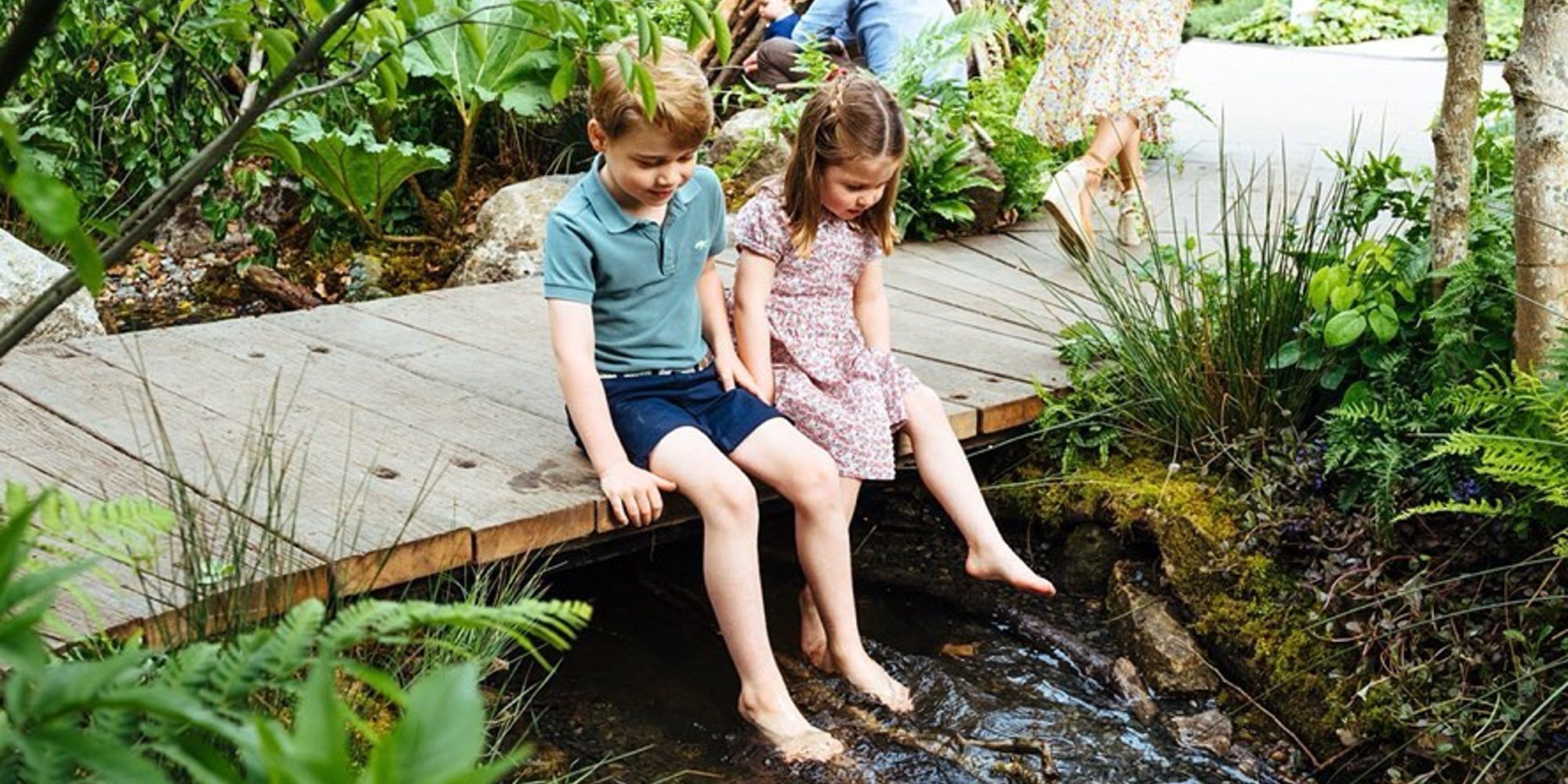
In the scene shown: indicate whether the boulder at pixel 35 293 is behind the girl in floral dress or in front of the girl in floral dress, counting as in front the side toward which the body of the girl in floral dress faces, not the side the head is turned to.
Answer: behind

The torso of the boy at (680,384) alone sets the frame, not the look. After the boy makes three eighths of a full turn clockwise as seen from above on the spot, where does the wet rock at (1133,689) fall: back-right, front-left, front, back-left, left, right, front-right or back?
back

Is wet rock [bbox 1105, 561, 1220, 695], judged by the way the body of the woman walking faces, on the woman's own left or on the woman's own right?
on the woman's own right

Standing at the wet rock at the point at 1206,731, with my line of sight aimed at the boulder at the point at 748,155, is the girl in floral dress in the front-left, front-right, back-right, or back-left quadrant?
front-left

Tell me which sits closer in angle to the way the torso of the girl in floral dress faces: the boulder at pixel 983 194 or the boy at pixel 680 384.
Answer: the boy

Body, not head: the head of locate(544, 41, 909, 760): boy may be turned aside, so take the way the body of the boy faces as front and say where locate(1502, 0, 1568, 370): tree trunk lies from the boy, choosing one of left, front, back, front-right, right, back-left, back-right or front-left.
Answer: front-left

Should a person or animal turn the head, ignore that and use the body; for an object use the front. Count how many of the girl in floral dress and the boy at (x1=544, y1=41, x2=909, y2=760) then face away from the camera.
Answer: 0

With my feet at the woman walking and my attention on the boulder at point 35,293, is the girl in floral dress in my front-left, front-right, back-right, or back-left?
front-left

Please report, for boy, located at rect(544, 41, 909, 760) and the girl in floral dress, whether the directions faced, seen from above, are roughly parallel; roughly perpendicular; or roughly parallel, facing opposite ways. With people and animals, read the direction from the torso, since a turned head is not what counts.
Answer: roughly parallel

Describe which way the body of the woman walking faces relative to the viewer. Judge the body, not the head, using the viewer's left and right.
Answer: facing away from the viewer and to the right of the viewer

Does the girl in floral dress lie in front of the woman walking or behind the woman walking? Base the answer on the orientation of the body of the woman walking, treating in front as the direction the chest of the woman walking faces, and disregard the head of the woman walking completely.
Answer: behind

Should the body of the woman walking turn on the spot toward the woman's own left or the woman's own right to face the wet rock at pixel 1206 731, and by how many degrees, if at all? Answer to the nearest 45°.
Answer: approximately 135° to the woman's own right

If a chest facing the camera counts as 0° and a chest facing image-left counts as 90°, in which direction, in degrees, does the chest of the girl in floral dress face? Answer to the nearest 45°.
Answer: approximately 315°

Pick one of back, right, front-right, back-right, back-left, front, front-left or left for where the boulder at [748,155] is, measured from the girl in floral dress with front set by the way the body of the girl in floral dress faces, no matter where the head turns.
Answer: back-left

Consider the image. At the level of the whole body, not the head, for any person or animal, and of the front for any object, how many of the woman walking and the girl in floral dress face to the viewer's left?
0
